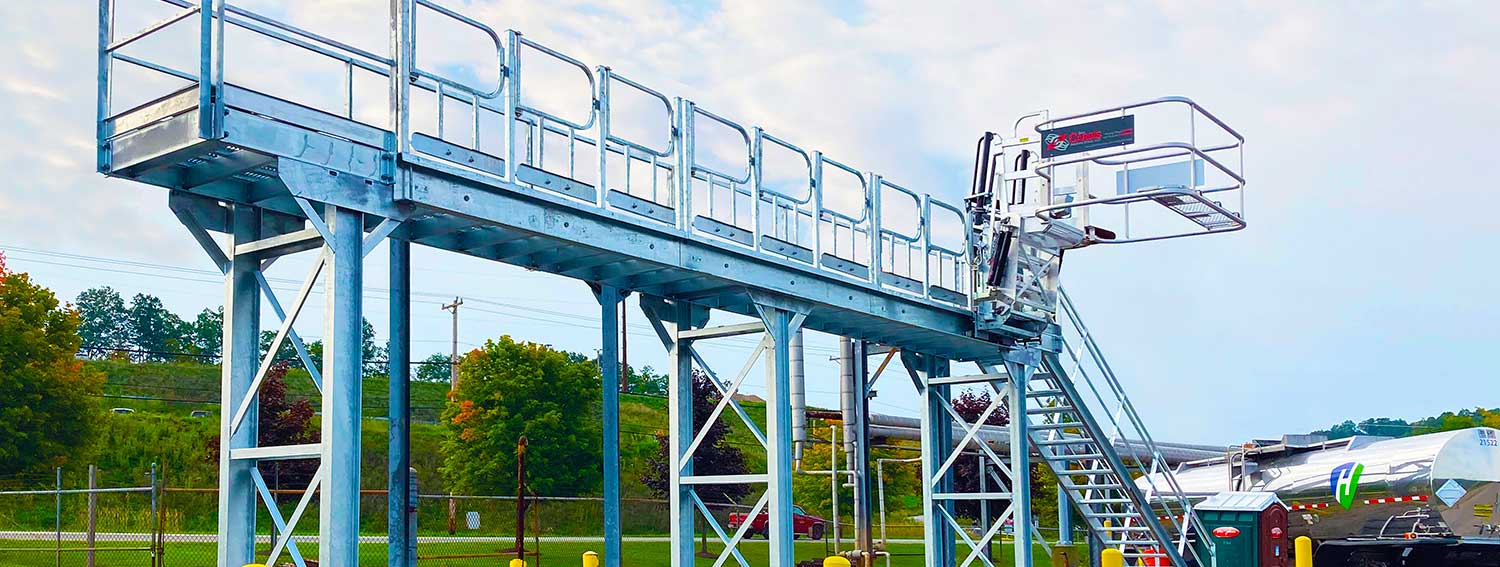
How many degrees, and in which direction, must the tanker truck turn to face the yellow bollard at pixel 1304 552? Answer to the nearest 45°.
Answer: approximately 135° to its left

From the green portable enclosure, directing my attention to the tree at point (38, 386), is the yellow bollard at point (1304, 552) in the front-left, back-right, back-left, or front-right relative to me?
back-left

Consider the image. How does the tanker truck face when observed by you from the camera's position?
facing away from the viewer and to the left of the viewer

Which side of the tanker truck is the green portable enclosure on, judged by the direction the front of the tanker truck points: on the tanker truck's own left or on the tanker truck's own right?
on the tanker truck's own left
